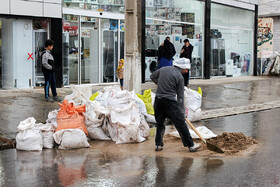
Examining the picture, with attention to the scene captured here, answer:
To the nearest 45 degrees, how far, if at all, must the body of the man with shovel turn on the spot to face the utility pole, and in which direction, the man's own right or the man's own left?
approximately 45° to the man's own left

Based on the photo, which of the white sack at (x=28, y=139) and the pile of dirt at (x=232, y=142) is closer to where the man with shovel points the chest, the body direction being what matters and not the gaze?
the pile of dirt

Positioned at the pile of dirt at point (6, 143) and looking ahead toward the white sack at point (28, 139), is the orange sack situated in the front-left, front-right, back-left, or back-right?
front-left

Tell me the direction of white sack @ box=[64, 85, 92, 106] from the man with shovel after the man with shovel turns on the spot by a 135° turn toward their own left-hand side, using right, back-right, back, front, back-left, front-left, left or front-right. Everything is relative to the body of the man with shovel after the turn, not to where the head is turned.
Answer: front-right

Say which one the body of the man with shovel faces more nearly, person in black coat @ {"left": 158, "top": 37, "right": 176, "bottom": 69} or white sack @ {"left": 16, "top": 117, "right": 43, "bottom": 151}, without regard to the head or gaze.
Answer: the person in black coat
